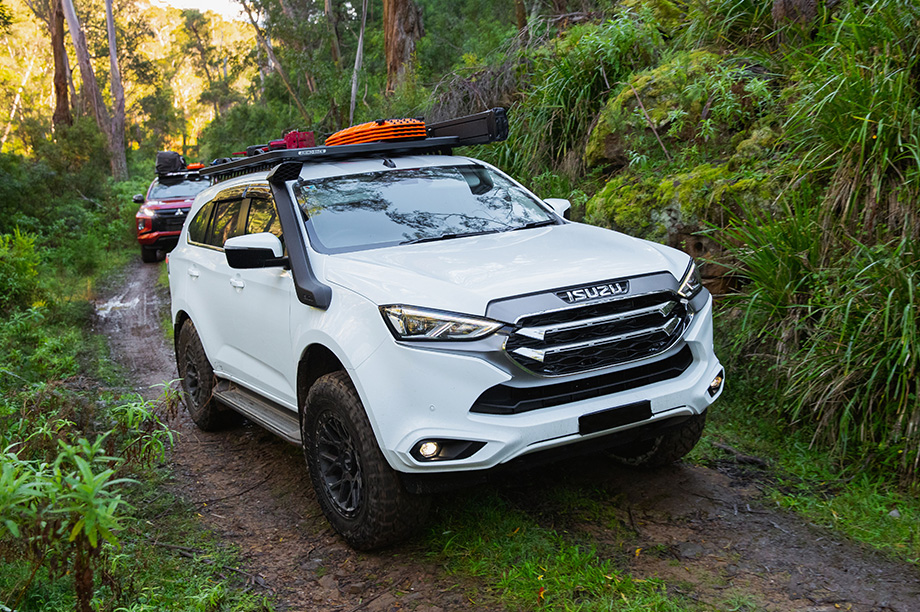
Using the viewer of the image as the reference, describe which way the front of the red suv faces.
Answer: facing the viewer

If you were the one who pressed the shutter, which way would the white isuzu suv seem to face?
facing the viewer and to the right of the viewer

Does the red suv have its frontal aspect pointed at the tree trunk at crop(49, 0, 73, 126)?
no

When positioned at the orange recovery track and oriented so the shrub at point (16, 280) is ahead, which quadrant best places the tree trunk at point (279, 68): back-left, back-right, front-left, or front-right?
front-right

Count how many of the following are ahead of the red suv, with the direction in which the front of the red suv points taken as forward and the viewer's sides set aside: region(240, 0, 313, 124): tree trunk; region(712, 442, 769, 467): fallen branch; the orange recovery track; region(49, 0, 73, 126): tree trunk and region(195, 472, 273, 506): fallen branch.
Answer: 3

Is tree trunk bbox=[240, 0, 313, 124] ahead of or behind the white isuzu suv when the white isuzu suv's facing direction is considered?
behind

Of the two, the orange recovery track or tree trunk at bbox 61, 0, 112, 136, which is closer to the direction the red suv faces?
the orange recovery track

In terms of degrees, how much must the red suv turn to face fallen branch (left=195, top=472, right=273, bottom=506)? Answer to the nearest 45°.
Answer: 0° — it already faces it

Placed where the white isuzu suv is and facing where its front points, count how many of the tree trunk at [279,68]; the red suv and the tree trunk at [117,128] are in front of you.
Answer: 0

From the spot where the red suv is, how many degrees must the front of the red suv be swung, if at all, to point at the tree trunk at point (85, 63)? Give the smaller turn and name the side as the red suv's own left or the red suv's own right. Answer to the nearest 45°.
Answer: approximately 180°

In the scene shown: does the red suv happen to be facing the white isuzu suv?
yes

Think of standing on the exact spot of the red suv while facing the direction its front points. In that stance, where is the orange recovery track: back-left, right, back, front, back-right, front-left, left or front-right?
front

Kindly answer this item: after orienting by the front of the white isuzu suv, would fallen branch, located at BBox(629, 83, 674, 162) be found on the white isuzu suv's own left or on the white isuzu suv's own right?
on the white isuzu suv's own left

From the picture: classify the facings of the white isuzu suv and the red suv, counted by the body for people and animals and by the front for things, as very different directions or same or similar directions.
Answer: same or similar directions

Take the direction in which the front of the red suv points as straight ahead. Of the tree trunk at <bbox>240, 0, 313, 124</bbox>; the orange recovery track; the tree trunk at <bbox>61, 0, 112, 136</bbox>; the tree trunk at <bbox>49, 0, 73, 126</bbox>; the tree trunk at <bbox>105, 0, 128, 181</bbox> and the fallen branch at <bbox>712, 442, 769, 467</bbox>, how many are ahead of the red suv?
2
